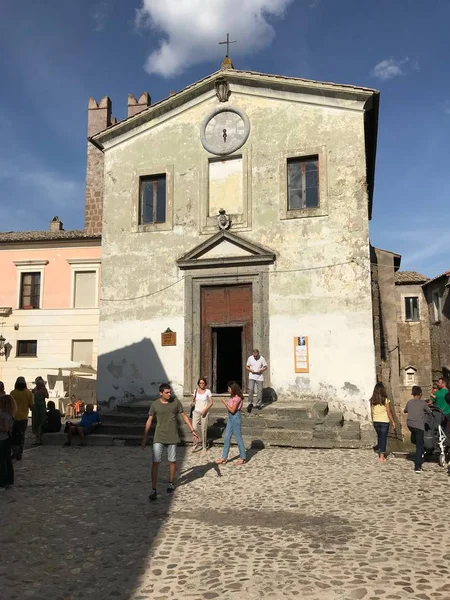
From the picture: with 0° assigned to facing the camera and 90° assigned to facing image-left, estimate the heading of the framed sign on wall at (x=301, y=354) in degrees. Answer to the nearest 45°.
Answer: approximately 0°

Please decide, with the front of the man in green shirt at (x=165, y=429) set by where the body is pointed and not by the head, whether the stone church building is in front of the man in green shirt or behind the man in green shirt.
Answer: behind

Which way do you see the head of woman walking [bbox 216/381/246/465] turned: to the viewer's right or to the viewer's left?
to the viewer's left

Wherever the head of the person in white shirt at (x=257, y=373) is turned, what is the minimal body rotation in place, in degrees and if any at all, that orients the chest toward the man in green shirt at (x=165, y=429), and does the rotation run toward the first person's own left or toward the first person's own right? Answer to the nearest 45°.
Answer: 0° — they already face them

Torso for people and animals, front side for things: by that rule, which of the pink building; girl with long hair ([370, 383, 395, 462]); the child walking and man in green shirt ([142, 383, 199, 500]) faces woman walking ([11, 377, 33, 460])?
the pink building

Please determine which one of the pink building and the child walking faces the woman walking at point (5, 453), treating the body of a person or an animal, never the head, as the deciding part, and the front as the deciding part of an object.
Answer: the pink building
